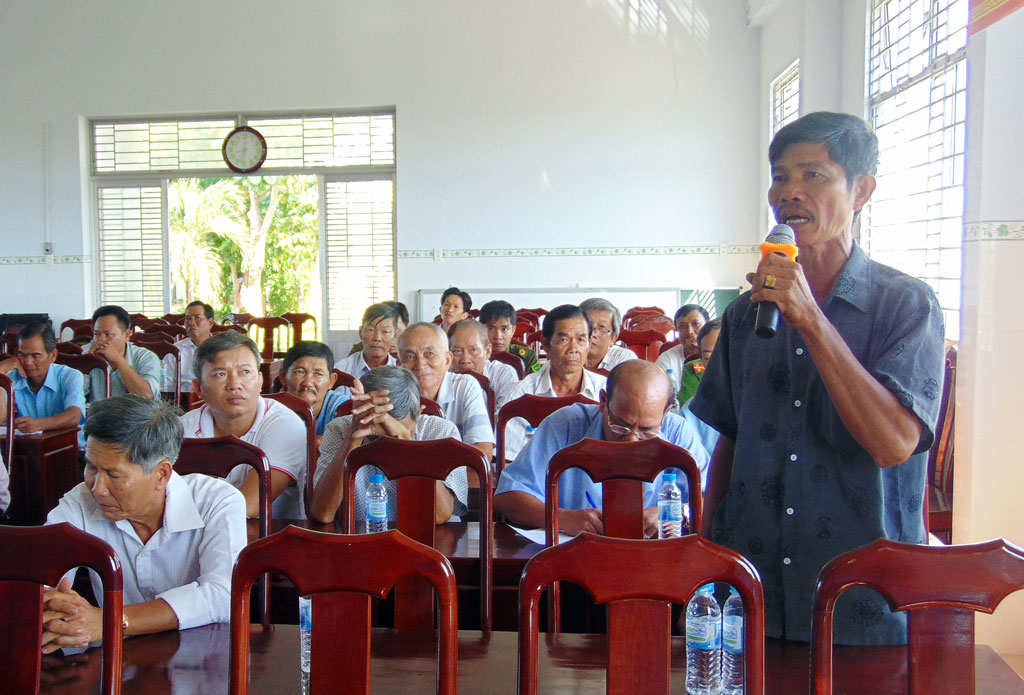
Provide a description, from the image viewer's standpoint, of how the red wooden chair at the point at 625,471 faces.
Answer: facing the viewer

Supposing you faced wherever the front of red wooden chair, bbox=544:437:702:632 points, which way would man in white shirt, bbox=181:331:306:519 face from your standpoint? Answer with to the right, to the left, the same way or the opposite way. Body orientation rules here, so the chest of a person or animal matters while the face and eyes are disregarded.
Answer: the same way

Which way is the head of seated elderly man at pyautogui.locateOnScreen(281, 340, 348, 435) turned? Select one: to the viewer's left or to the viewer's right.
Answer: to the viewer's right

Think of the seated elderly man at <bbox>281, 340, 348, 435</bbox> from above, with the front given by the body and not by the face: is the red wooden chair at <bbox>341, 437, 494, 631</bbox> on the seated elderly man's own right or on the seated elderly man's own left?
on the seated elderly man's own left

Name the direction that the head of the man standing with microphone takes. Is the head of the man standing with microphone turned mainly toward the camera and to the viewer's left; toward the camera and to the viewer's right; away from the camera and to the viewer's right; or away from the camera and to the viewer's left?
toward the camera and to the viewer's left

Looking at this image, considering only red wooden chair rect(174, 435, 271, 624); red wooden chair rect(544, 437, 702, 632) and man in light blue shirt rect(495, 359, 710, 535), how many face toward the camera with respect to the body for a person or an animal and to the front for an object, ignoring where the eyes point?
3

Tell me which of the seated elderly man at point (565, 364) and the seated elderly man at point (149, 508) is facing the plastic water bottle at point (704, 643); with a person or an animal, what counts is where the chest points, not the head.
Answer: the seated elderly man at point (565, 364)

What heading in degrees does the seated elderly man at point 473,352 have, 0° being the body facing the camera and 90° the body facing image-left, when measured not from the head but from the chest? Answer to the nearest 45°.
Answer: approximately 45°

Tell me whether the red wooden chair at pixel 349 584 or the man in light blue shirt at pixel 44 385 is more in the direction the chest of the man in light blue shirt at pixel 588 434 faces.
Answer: the red wooden chair

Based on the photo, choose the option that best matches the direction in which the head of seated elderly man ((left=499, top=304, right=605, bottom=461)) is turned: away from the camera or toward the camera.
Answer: toward the camera

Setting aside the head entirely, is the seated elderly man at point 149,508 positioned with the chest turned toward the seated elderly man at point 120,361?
no

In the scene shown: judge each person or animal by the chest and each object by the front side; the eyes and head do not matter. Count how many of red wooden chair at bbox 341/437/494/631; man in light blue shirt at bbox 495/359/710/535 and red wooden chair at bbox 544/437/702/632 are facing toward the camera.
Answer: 3

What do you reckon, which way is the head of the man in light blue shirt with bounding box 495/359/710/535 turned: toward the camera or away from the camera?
toward the camera

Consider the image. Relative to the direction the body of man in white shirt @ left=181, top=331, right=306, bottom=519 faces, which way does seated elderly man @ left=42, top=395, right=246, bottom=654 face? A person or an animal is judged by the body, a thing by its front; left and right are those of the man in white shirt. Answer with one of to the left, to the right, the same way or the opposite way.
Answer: the same way

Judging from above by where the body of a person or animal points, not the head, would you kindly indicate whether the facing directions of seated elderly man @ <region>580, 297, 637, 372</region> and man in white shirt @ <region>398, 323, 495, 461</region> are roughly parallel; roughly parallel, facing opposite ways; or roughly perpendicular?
roughly parallel

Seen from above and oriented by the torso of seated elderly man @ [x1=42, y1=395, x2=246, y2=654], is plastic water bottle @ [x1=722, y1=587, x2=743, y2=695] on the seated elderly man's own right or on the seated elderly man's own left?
on the seated elderly man's own left
